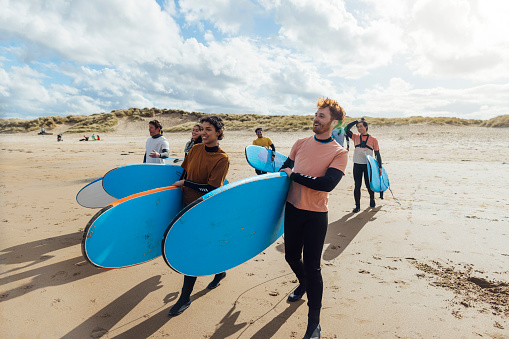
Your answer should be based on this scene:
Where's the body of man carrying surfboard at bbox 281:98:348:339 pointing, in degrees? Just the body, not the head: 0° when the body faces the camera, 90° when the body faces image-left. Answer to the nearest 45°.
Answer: approximately 45°

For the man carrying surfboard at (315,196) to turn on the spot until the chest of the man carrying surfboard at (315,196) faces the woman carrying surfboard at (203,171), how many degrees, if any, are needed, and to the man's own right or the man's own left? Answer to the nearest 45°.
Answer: approximately 45° to the man's own right

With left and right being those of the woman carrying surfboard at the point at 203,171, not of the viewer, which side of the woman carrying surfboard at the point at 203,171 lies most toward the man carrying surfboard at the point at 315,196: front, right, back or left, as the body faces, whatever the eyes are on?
left

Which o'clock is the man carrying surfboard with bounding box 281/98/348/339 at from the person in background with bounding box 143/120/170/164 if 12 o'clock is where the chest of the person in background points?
The man carrying surfboard is roughly at 10 o'clock from the person in background.
